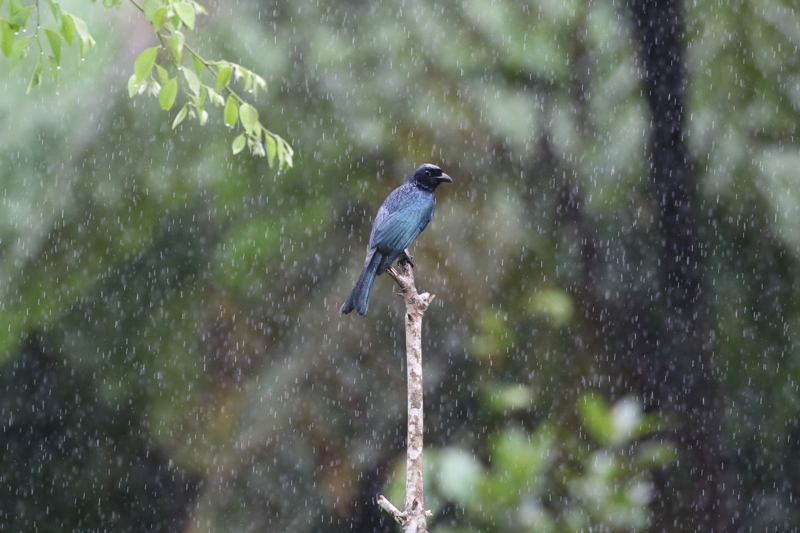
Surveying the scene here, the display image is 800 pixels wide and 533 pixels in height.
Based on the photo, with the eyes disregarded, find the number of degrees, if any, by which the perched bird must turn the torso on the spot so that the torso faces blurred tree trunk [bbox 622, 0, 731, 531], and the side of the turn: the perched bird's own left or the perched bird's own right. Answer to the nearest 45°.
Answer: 0° — it already faces it

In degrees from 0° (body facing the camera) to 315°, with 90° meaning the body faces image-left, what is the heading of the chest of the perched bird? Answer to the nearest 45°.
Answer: approximately 225°

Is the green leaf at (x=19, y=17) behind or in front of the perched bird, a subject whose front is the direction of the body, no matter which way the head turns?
behind

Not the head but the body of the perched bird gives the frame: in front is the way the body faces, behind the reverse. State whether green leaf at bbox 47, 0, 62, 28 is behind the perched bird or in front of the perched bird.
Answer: behind

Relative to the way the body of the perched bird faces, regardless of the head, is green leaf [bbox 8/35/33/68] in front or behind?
behind

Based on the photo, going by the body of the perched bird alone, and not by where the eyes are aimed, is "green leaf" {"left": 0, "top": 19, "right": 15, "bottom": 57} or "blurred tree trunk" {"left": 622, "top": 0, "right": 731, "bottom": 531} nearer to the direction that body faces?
the blurred tree trunk
